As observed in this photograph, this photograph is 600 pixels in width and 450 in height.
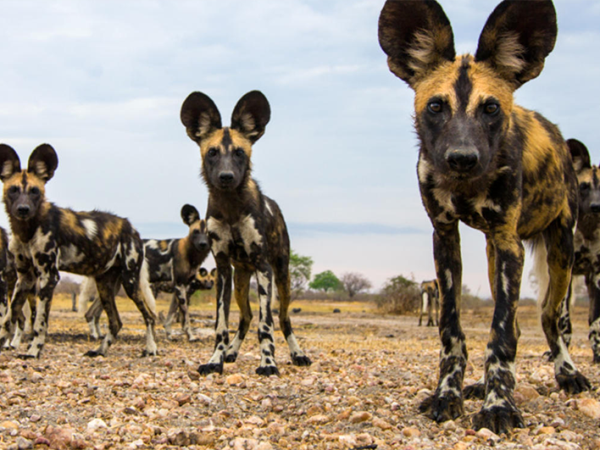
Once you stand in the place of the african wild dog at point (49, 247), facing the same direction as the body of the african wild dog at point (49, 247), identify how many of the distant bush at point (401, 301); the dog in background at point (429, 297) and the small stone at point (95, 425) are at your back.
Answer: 2

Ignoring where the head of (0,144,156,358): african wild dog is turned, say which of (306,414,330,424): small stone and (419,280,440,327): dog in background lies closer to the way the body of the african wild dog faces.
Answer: the small stone

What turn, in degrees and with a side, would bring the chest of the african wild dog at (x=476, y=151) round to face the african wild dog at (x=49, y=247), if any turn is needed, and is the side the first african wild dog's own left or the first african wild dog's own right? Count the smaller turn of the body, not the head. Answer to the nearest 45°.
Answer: approximately 90° to the first african wild dog's own right

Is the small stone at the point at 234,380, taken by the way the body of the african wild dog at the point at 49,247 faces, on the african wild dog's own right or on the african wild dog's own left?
on the african wild dog's own left

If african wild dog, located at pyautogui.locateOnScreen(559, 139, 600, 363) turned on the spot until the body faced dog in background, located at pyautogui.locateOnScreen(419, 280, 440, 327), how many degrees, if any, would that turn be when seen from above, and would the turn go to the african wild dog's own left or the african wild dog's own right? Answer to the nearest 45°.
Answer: approximately 180°

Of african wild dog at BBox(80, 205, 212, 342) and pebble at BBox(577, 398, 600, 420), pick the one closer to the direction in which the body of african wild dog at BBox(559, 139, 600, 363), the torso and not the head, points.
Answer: the pebble

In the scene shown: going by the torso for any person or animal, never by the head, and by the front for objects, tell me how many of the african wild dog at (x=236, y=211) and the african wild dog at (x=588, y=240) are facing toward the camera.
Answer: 2

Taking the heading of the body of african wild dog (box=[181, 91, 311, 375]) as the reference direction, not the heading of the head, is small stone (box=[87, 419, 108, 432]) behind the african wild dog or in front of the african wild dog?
in front

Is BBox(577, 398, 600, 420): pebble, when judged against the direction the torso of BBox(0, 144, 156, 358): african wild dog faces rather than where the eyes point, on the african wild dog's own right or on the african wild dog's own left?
on the african wild dog's own left
